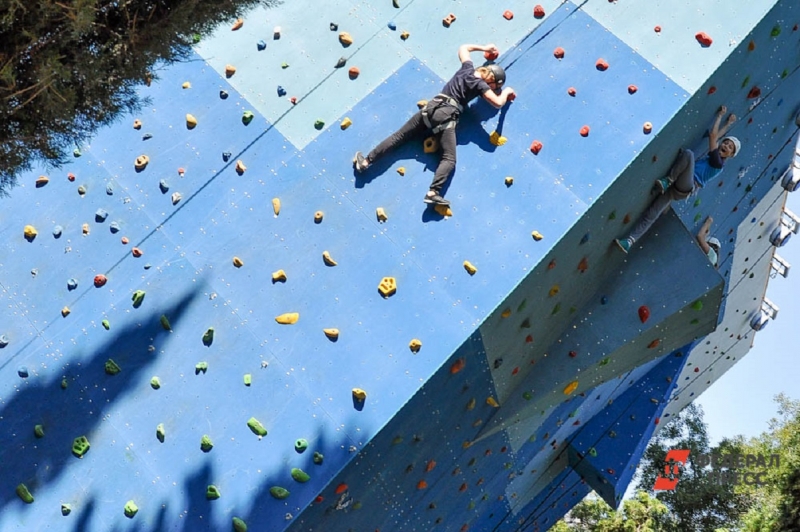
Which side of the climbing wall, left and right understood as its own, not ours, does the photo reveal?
front
